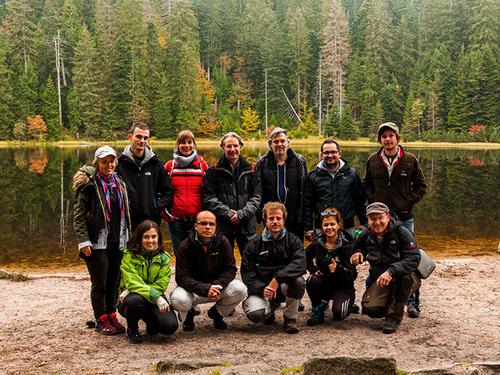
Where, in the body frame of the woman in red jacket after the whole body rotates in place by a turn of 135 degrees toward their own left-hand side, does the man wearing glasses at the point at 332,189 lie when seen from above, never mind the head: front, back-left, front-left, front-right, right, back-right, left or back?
front-right

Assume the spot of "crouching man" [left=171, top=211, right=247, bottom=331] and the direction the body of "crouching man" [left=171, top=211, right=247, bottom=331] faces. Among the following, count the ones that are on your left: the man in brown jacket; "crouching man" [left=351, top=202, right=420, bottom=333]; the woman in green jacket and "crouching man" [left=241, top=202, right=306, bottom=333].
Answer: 3

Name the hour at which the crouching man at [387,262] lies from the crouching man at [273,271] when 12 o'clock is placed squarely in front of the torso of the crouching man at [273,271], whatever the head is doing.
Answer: the crouching man at [387,262] is roughly at 9 o'clock from the crouching man at [273,271].

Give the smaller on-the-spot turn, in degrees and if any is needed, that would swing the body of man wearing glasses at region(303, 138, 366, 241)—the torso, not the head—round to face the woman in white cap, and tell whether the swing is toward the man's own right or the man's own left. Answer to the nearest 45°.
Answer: approximately 45° to the man's own right

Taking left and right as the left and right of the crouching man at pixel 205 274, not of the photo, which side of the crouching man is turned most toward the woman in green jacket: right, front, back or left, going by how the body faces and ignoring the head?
right

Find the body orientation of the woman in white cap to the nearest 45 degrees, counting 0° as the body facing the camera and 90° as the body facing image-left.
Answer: approximately 315°

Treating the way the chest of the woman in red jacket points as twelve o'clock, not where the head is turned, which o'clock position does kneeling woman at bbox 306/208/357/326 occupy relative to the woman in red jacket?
The kneeling woman is roughly at 10 o'clock from the woman in red jacket.

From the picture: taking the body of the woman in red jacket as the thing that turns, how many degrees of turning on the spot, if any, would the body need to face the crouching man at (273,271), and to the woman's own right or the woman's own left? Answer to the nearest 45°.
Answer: approximately 45° to the woman's own left

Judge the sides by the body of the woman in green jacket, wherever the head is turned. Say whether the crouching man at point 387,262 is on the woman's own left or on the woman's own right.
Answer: on the woman's own left
